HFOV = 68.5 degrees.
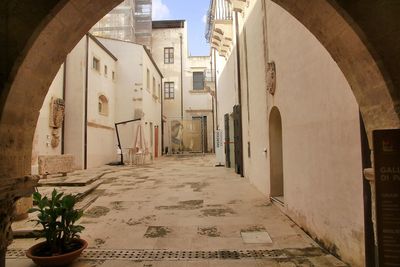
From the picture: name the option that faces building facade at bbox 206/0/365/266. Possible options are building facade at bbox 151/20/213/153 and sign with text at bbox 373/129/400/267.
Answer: building facade at bbox 151/20/213/153

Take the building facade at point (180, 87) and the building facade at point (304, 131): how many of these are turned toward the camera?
1

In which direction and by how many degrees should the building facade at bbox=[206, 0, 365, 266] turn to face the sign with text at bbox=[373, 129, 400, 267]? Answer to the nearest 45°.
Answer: approximately 90° to its left

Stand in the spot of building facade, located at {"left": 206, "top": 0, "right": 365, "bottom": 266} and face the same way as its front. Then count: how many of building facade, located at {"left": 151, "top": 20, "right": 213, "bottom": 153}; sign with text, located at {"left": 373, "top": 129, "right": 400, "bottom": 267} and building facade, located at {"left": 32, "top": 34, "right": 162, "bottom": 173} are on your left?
1

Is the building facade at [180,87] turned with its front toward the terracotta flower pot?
yes

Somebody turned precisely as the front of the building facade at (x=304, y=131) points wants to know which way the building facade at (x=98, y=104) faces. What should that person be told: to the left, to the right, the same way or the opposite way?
the opposite way

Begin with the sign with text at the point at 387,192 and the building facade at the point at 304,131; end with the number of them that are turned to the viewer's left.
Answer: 1

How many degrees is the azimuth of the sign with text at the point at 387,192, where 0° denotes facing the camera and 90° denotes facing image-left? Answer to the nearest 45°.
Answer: approximately 0°

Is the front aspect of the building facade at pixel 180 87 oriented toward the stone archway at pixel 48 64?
yes

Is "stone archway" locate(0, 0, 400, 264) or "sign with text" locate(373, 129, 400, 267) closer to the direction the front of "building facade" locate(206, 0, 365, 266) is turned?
the stone archway

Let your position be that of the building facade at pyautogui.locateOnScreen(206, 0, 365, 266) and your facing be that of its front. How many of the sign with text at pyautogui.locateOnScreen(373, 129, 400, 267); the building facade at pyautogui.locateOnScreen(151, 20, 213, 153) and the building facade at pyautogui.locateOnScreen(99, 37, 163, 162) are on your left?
1

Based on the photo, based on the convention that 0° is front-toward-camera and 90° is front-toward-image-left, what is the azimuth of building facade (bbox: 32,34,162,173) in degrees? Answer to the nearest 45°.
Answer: approximately 315°

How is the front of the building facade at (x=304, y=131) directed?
to the viewer's left

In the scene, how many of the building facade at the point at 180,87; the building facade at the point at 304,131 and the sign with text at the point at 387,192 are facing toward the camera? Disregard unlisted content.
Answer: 2

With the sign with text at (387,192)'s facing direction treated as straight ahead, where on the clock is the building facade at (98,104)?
The building facade is roughly at 4 o'clock from the sign with text.
